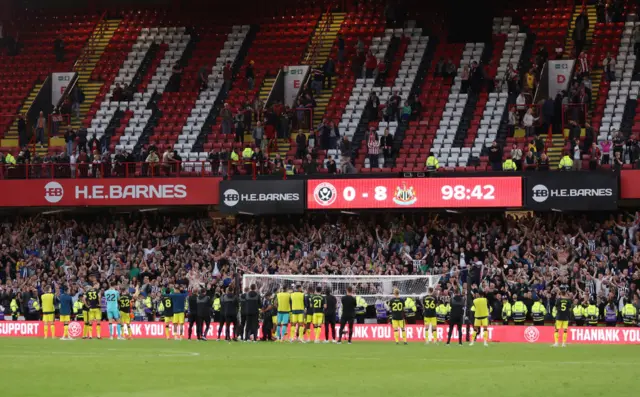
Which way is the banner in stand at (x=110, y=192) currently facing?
toward the camera

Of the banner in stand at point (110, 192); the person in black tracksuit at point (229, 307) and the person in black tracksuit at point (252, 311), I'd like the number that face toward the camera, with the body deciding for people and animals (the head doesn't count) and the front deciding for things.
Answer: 1

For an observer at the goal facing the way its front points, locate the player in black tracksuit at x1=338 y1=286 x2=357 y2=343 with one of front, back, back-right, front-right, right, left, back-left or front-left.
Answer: front

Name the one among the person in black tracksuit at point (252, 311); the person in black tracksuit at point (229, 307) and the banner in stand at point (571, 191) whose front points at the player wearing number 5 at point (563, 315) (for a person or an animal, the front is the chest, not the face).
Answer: the banner in stand

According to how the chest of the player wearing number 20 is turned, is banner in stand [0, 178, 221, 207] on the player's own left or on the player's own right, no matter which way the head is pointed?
on the player's own left

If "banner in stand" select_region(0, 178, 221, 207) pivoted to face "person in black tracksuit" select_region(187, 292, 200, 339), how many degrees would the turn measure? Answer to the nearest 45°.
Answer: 0° — it already faces them

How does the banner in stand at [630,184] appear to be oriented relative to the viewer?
toward the camera

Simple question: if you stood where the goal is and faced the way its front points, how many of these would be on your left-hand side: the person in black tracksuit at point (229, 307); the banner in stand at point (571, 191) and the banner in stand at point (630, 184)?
2

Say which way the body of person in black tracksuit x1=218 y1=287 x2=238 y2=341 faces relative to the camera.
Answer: away from the camera

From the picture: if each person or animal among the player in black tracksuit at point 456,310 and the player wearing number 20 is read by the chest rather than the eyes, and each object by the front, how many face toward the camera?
0

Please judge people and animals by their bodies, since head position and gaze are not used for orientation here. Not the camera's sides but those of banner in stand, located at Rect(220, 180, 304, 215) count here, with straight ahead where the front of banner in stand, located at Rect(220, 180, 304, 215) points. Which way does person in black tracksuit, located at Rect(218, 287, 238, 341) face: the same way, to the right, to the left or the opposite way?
the opposite way

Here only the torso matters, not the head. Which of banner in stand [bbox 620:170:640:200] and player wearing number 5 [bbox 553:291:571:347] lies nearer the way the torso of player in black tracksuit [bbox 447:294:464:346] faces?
the banner in stand

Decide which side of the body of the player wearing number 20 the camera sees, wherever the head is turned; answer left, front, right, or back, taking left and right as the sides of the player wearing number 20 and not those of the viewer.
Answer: back

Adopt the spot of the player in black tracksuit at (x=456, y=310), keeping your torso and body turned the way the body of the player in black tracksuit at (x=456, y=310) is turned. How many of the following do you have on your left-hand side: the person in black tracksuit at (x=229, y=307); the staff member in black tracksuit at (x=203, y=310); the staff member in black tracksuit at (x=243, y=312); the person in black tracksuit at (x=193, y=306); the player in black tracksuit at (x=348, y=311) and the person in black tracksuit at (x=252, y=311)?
6

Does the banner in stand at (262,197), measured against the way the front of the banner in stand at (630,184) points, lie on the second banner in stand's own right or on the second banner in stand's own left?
on the second banner in stand's own right

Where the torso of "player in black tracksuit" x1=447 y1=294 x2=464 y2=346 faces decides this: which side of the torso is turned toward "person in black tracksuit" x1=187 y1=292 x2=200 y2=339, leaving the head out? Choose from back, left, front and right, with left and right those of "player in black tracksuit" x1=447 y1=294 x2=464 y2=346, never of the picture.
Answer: left

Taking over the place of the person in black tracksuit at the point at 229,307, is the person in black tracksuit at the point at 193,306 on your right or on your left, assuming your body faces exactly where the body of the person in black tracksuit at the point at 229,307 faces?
on your left
